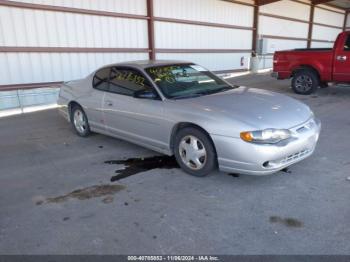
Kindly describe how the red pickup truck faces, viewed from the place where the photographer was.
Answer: facing to the right of the viewer

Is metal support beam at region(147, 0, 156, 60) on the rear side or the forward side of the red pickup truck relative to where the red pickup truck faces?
on the rear side

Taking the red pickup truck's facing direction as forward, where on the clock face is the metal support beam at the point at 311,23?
The metal support beam is roughly at 9 o'clock from the red pickup truck.

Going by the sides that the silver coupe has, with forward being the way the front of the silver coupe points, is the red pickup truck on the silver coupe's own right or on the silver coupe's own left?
on the silver coupe's own left

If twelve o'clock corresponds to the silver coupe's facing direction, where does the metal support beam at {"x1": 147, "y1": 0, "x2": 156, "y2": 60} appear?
The metal support beam is roughly at 7 o'clock from the silver coupe.

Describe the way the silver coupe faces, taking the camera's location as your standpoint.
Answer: facing the viewer and to the right of the viewer

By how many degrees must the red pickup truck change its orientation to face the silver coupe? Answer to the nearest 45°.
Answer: approximately 90° to its right

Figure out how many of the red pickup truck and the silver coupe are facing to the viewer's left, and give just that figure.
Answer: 0

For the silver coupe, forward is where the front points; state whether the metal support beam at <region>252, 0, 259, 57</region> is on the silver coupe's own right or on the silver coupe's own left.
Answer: on the silver coupe's own left

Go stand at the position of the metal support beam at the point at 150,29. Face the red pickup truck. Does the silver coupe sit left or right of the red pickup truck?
right
